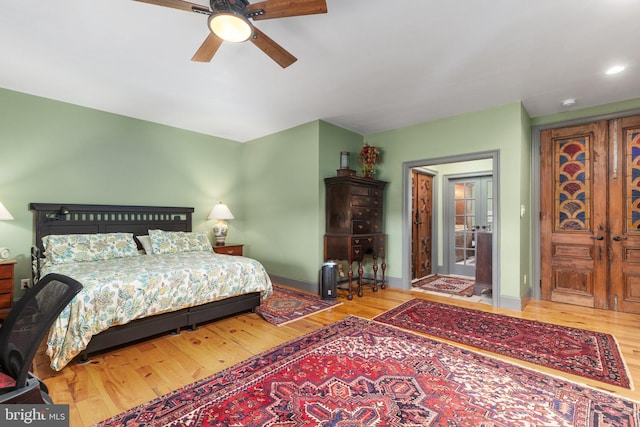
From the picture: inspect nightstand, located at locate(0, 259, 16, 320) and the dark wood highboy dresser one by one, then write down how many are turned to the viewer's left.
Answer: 0

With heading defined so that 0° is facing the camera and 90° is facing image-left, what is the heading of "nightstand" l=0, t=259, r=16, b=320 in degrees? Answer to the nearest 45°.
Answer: approximately 315°

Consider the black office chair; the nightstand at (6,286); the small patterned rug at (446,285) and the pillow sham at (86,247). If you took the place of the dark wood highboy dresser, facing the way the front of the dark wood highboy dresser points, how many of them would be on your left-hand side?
1

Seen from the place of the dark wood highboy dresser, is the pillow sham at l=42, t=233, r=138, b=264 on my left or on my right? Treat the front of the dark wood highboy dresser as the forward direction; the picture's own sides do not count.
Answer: on my right

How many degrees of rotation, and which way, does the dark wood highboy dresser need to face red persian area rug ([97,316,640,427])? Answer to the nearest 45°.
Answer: approximately 45° to its right

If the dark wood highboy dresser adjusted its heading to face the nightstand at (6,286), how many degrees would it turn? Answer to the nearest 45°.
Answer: approximately 90° to its right

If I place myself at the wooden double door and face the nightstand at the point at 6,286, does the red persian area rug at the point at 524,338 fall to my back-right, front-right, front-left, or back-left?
front-left

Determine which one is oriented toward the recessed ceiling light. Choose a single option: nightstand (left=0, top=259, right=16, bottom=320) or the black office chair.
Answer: the nightstand
